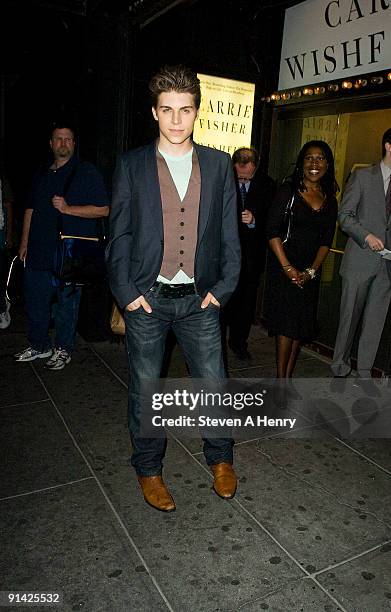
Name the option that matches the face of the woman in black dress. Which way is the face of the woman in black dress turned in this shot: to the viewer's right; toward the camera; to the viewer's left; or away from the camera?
toward the camera

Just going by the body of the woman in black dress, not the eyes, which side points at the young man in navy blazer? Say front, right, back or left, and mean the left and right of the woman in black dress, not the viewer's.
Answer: front

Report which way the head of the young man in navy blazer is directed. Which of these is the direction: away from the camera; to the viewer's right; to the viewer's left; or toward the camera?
toward the camera

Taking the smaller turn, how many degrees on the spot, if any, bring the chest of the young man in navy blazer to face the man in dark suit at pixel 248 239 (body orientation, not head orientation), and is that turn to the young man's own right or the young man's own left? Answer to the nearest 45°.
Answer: approximately 180°

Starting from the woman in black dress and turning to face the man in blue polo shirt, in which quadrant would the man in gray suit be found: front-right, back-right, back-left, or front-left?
back-right

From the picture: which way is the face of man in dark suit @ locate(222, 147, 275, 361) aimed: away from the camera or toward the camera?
toward the camera

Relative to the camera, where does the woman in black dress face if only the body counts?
toward the camera

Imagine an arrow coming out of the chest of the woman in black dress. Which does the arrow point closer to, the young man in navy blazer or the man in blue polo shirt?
the young man in navy blazer

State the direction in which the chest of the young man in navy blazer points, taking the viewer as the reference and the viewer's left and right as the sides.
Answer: facing the viewer

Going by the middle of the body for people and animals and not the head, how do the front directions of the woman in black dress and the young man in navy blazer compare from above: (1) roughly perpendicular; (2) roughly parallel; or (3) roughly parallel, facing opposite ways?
roughly parallel

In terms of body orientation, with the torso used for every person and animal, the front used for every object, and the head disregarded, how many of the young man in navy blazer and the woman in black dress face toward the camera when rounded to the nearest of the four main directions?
2

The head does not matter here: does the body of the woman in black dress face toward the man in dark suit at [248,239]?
no

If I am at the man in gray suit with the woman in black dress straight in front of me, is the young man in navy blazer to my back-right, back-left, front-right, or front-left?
front-left
